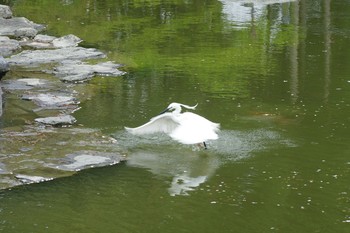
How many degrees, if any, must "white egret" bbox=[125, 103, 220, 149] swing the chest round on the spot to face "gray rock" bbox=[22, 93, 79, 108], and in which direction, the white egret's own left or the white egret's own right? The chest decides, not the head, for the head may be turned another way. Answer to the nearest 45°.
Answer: approximately 45° to the white egret's own right

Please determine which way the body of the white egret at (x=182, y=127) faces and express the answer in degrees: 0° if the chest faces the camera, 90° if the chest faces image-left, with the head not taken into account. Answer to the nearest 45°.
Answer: approximately 90°

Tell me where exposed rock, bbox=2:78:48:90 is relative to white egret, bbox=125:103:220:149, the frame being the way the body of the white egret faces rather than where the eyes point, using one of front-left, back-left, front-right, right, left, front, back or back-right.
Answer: front-right

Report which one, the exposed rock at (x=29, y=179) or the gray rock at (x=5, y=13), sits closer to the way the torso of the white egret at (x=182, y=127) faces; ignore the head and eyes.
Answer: the exposed rock

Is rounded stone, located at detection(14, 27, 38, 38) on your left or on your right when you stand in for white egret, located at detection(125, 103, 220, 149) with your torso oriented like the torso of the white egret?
on your right

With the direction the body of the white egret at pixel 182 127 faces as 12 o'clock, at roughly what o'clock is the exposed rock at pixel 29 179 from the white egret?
The exposed rock is roughly at 11 o'clock from the white egret.

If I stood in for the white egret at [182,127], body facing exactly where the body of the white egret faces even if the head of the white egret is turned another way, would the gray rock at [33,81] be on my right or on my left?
on my right

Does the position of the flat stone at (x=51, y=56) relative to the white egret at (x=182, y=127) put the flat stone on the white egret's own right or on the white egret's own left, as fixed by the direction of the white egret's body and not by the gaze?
on the white egret's own right

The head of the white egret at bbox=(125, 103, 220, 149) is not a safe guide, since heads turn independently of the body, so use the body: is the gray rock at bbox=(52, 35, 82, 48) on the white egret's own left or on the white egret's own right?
on the white egret's own right
